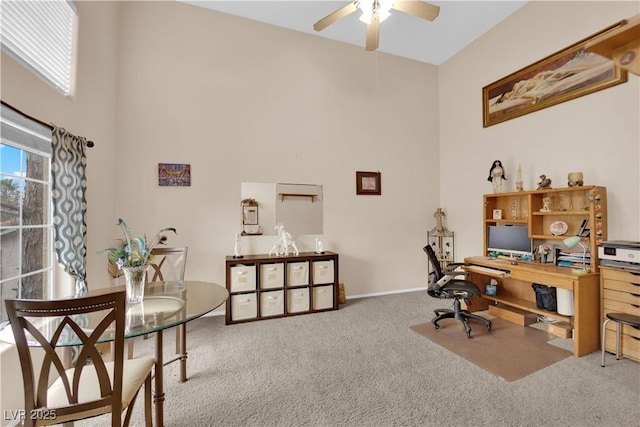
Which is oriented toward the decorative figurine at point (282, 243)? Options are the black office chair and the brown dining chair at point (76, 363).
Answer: the brown dining chair

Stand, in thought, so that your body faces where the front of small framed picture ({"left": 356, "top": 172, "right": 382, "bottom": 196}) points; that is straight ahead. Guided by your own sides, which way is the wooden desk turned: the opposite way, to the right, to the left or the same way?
to the right

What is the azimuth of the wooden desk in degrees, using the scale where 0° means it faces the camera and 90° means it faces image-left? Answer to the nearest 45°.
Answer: approximately 45°

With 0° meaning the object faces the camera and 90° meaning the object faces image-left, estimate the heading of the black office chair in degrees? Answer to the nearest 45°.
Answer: approximately 270°

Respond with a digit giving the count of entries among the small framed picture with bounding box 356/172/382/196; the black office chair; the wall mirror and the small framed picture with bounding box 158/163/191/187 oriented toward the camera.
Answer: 3

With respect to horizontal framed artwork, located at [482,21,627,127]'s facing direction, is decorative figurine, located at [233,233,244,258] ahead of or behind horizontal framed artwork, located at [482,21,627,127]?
ahead

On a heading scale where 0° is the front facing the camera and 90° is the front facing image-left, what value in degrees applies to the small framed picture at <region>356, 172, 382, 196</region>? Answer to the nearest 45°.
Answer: approximately 0°

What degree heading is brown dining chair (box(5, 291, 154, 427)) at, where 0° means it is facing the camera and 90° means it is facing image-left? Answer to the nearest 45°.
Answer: approximately 225°

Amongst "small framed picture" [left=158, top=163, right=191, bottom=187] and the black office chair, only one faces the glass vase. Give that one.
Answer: the small framed picture

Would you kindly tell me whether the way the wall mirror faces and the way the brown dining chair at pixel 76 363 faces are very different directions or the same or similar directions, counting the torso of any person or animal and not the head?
very different directions

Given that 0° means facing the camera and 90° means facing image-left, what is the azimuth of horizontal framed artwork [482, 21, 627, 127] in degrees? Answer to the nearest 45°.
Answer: approximately 45°

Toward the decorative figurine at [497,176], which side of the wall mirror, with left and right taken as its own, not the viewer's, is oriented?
left
